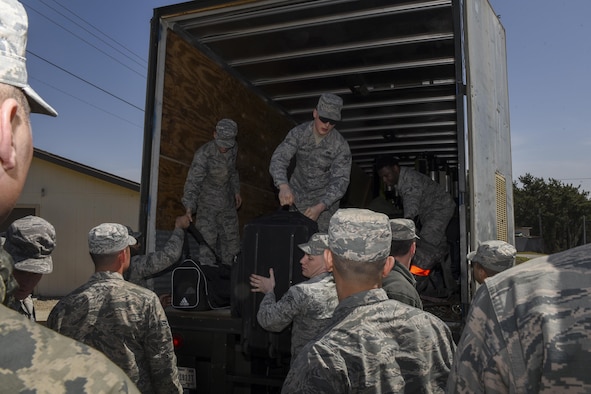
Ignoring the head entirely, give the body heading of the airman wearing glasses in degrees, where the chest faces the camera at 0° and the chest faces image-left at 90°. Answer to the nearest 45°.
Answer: approximately 0°

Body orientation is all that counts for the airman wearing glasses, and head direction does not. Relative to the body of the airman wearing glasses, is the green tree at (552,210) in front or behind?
behind
